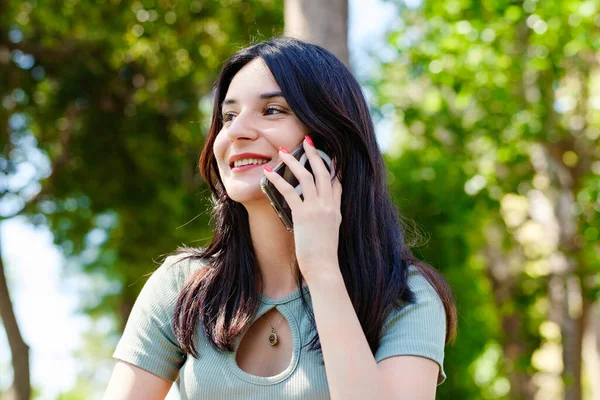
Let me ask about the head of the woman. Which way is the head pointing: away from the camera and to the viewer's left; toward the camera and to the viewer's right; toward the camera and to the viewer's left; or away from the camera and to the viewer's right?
toward the camera and to the viewer's left

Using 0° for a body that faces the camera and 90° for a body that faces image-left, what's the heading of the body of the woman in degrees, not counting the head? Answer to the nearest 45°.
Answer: approximately 0°

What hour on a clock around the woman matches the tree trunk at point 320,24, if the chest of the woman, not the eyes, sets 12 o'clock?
The tree trunk is roughly at 6 o'clock from the woman.

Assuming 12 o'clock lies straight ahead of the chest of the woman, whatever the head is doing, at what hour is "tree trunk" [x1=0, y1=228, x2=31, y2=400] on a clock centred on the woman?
The tree trunk is roughly at 5 o'clock from the woman.
